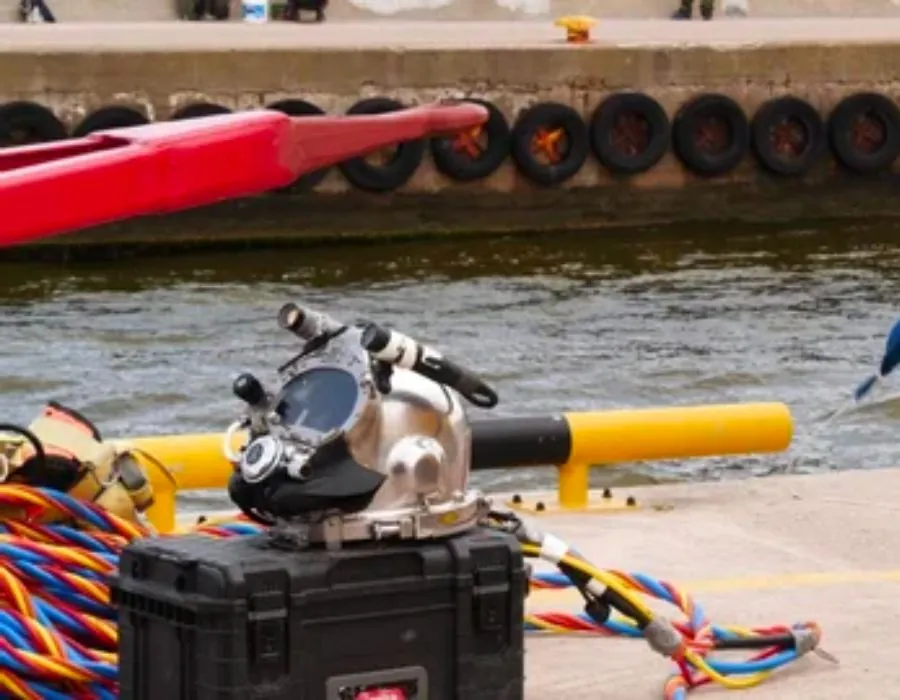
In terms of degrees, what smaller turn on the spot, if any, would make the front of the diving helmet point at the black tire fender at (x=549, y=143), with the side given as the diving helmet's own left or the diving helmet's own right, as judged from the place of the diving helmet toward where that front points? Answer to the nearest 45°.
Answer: approximately 135° to the diving helmet's own right

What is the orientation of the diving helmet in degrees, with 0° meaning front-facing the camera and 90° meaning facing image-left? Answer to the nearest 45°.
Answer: approximately 45°

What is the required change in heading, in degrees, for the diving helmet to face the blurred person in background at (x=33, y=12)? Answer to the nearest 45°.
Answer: approximately 135° to its right

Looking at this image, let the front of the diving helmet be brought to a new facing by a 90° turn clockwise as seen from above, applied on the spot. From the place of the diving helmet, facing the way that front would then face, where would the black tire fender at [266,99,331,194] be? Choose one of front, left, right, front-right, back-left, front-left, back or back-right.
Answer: front-right

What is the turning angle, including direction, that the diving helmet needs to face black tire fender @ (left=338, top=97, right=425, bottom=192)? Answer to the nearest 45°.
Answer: approximately 135° to its right

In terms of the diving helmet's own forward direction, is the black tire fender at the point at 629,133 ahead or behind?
behind

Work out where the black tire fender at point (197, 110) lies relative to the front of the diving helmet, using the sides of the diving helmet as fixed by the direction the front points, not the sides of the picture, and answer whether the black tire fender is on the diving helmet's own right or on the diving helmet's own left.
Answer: on the diving helmet's own right

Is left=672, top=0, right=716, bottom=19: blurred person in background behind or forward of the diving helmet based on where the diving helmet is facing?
behind

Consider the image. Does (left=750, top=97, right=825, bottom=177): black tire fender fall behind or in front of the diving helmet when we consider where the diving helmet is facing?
behind
